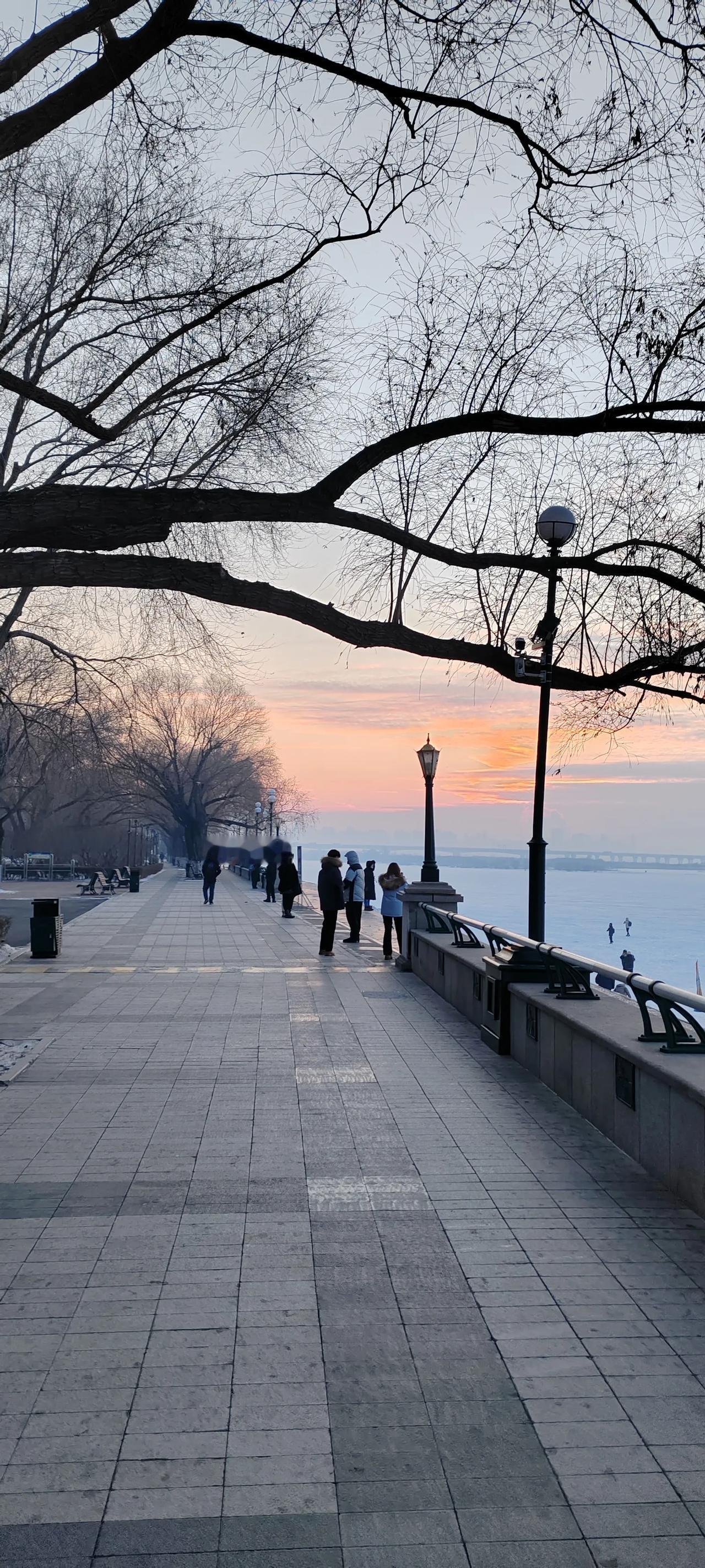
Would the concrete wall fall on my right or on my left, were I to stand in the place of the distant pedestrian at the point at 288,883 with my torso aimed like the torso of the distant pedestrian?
on my right

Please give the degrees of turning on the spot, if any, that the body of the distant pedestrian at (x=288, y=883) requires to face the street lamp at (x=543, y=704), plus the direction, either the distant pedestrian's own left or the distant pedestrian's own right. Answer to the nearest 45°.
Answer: approximately 90° to the distant pedestrian's own right

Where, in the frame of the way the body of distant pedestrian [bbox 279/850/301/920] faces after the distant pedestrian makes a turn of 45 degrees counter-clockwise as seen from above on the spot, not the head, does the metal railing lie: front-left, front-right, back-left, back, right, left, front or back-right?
back-right

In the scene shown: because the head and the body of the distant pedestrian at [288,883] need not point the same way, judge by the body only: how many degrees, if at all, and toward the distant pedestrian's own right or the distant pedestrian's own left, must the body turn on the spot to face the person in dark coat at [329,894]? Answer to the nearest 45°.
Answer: approximately 90° to the distant pedestrian's own right

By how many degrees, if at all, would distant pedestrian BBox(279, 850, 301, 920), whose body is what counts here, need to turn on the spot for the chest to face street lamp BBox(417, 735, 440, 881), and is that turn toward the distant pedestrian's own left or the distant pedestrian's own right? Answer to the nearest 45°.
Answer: approximately 90° to the distant pedestrian's own right

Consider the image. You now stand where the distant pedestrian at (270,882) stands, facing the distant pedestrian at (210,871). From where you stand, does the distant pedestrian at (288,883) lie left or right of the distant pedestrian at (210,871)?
left

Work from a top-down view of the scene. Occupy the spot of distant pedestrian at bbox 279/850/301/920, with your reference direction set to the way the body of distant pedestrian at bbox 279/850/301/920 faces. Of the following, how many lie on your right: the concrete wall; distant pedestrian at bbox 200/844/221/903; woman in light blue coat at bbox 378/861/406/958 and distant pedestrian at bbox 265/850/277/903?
2

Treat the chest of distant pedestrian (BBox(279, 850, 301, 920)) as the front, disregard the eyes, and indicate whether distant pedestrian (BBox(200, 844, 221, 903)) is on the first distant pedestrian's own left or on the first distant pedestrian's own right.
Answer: on the first distant pedestrian's own left

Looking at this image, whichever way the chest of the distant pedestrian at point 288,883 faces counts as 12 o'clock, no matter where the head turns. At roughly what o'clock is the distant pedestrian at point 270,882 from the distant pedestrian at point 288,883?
the distant pedestrian at point 270,882 is roughly at 9 o'clock from the distant pedestrian at point 288,883.
